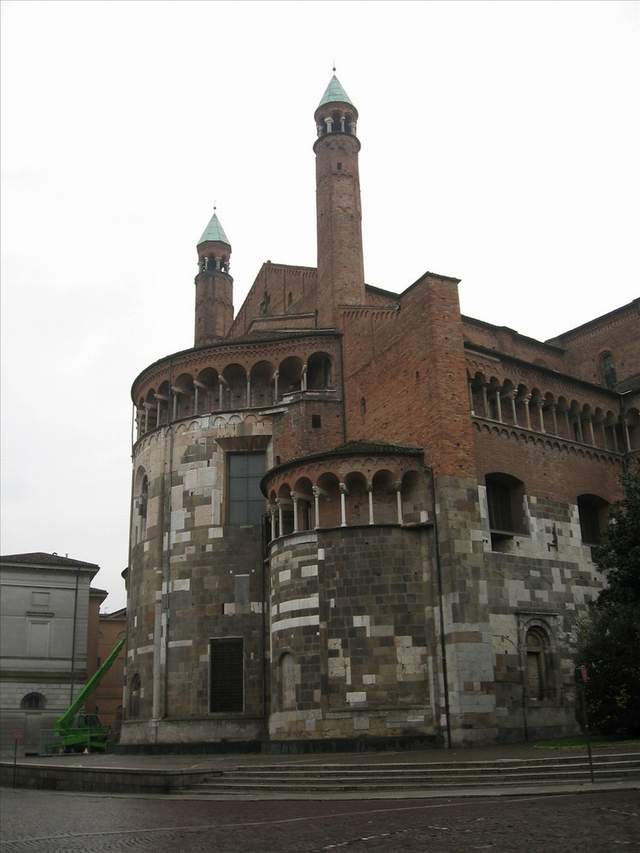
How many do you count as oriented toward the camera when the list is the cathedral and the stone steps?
1

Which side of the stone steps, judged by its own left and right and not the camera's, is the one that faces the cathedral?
back

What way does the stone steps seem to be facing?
toward the camera

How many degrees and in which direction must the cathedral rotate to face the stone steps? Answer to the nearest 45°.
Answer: approximately 135° to its right

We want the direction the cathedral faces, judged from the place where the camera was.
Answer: facing away from the viewer and to the right of the viewer
